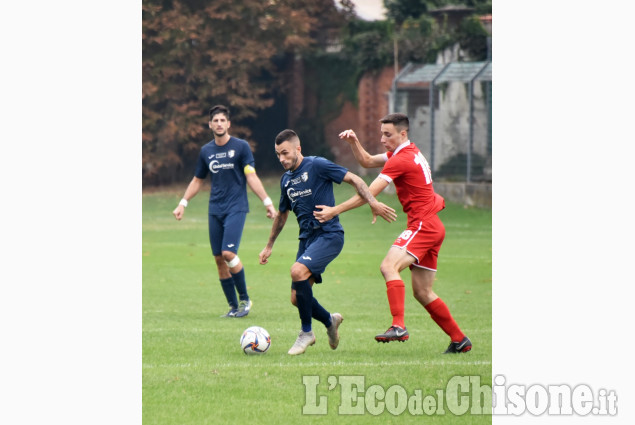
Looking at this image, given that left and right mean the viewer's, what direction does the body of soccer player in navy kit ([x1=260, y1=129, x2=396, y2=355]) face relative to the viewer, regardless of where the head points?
facing the viewer and to the left of the viewer

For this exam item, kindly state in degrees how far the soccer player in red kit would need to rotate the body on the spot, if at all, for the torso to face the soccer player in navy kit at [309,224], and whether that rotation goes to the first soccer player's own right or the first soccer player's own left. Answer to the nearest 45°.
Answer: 0° — they already face them

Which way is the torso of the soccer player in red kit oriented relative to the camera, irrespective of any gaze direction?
to the viewer's left

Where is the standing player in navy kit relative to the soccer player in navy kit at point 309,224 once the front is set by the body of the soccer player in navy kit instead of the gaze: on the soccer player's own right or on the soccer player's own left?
on the soccer player's own right

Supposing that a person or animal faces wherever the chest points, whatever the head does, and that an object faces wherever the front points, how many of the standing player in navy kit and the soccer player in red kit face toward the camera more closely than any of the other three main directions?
1

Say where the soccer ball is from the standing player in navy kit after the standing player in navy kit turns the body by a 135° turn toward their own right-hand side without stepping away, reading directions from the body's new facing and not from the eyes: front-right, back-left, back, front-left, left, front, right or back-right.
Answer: back-left

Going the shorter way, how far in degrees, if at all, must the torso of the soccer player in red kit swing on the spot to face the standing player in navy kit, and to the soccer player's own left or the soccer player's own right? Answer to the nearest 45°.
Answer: approximately 45° to the soccer player's own right

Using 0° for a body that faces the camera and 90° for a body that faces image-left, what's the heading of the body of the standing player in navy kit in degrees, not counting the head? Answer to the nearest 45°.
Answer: approximately 0°

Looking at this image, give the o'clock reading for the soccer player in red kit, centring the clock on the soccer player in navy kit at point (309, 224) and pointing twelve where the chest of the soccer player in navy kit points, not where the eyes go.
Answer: The soccer player in red kit is roughly at 8 o'clock from the soccer player in navy kit.

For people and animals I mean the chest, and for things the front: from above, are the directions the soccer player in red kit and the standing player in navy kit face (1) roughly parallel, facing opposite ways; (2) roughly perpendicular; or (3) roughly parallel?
roughly perpendicular
